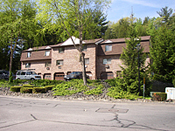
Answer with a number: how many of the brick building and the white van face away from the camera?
0

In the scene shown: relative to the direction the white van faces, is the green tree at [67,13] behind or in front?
in front

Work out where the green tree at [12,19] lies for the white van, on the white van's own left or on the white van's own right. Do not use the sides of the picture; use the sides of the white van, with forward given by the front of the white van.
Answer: on the white van's own right

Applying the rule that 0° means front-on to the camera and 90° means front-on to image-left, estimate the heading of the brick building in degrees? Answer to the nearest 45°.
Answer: approximately 0°

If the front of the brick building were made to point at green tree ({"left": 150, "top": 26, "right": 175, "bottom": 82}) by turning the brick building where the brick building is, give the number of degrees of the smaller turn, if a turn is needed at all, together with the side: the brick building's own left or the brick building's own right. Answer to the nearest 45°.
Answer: approximately 45° to the brick building's own left

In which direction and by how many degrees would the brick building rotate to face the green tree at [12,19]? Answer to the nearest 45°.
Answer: approximately 45° to its right

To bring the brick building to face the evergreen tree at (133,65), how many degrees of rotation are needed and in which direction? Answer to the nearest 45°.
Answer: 0° — it already faces it

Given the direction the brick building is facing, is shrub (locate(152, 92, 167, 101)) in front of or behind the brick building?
in front

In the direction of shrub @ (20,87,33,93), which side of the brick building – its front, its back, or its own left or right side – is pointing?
front
